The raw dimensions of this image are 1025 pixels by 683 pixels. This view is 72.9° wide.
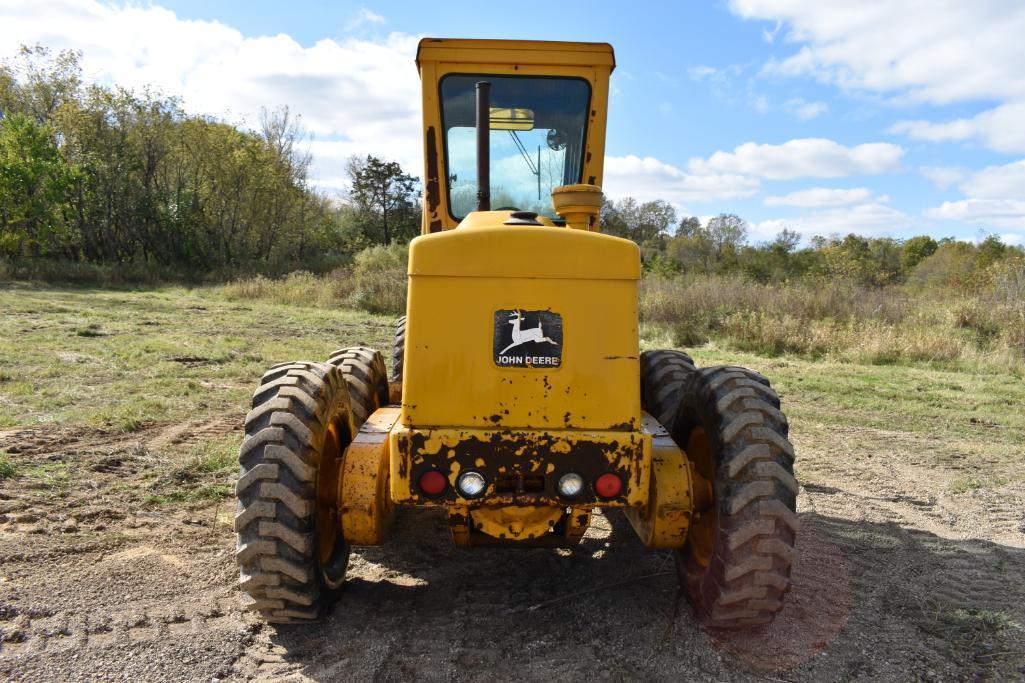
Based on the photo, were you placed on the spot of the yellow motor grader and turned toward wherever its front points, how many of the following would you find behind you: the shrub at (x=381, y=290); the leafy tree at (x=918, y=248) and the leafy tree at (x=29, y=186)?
0

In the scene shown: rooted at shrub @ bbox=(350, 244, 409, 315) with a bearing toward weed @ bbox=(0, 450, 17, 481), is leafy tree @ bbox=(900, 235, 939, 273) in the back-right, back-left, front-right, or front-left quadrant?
back-left

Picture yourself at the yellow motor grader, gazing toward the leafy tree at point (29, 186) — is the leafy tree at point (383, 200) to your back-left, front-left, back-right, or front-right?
front-right

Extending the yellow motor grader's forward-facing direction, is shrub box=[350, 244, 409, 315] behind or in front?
in front

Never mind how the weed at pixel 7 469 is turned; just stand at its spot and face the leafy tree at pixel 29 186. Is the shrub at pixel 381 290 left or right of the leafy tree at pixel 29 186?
right

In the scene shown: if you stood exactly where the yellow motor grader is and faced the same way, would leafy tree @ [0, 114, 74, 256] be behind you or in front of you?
in front

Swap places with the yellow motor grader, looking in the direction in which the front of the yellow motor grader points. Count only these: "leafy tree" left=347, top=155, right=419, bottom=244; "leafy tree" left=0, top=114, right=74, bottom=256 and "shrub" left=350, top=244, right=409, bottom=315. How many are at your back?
0

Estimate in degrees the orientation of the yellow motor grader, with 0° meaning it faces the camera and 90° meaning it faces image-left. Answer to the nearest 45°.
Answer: approximately 180°

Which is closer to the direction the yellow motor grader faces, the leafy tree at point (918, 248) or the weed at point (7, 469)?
the leafy tree

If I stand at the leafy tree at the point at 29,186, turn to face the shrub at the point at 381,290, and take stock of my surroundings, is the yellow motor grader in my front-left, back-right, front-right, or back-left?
front-right

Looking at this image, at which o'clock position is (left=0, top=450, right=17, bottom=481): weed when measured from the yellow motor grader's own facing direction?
The weed is roughly at 10 o'clock from the yellow motor grader.

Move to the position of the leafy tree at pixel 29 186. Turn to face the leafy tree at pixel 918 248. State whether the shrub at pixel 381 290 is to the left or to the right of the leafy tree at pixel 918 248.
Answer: right

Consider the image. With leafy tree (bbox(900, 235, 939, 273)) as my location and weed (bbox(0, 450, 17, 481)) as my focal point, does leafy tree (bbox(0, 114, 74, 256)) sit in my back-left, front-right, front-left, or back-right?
front-right

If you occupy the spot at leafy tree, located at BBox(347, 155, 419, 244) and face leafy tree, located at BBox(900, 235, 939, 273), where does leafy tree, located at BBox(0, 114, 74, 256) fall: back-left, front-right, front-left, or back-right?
back-right

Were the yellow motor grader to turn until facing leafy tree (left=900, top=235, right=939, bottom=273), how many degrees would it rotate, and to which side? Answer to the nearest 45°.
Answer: approximately 45° to its right

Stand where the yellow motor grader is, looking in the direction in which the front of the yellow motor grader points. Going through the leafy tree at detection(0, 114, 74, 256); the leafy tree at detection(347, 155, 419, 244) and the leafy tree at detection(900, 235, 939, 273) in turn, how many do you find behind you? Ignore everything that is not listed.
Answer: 0

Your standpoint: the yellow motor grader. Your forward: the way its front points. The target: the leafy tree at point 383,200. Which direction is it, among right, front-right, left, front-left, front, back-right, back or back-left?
front
